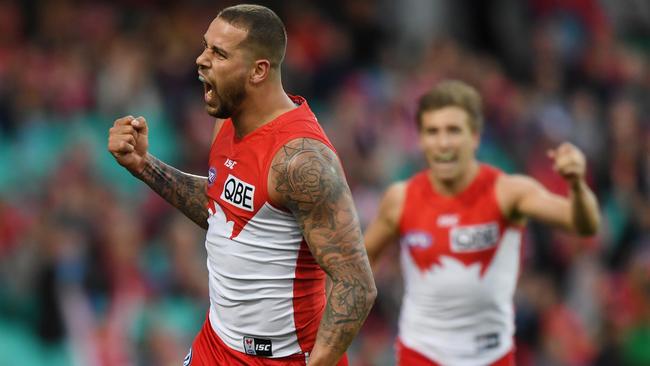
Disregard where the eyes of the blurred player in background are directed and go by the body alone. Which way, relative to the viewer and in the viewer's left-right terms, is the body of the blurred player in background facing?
facing the viewer
